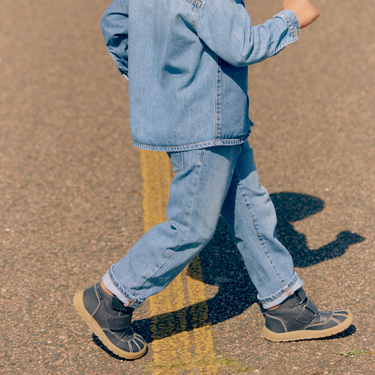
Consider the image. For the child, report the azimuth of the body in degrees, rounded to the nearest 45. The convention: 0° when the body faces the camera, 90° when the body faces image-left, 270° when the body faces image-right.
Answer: approximately 270°
